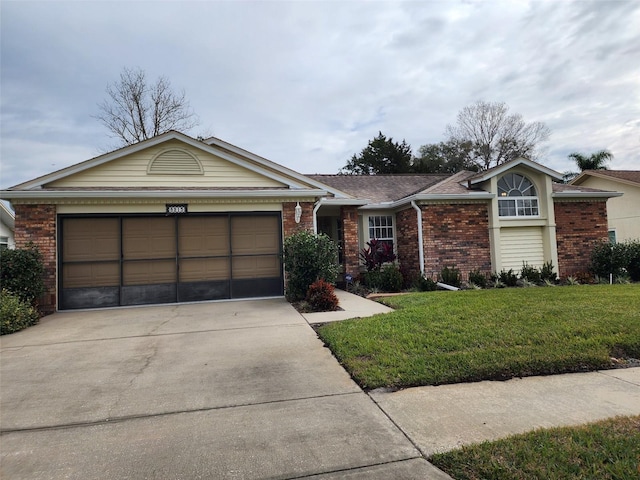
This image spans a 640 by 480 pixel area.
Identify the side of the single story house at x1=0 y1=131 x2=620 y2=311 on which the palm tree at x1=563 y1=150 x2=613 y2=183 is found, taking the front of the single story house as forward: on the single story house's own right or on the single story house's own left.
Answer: on the single story house's own left

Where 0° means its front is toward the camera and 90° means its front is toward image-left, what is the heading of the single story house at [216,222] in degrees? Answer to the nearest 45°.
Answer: approximately 0°

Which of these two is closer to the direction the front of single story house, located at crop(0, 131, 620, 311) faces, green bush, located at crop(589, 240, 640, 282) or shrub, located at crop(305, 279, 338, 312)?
the shrub

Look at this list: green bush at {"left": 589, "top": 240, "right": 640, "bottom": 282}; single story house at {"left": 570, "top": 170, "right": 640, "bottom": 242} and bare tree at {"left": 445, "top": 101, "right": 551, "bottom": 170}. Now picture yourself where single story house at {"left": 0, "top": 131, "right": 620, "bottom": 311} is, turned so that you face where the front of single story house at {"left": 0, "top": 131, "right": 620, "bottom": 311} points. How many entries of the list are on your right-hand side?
0

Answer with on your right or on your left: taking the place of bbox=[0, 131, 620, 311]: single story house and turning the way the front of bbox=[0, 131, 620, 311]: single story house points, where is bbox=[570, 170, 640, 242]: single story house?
on your left

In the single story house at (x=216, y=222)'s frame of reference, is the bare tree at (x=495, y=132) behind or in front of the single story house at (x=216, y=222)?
behind

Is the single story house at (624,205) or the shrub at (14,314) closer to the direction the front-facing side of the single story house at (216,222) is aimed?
the shrub

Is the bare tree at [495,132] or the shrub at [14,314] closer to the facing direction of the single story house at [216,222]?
the shrub

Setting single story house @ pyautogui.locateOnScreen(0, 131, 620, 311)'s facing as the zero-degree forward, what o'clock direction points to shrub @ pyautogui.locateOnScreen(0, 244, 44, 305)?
The shrub is roughly at 2 o'clock from the single story house.

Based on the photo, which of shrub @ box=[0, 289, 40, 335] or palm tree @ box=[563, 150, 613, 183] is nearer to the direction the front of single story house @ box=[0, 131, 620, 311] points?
the shrub

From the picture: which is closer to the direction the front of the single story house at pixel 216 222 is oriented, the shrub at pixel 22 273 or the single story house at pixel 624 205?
the shrub

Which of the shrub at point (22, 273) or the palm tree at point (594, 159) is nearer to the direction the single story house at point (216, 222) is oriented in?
the shrub

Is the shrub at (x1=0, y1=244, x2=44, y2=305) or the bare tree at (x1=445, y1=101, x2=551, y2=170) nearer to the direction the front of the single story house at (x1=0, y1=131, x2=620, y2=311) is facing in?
the shrub

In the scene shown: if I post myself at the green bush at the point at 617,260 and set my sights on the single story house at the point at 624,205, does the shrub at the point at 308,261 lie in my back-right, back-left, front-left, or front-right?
back-left

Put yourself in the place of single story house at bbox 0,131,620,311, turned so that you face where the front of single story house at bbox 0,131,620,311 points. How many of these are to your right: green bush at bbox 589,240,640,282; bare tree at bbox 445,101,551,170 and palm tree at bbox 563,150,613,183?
0

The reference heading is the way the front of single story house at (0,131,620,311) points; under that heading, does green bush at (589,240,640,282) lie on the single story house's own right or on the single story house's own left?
on the single story house's own left
